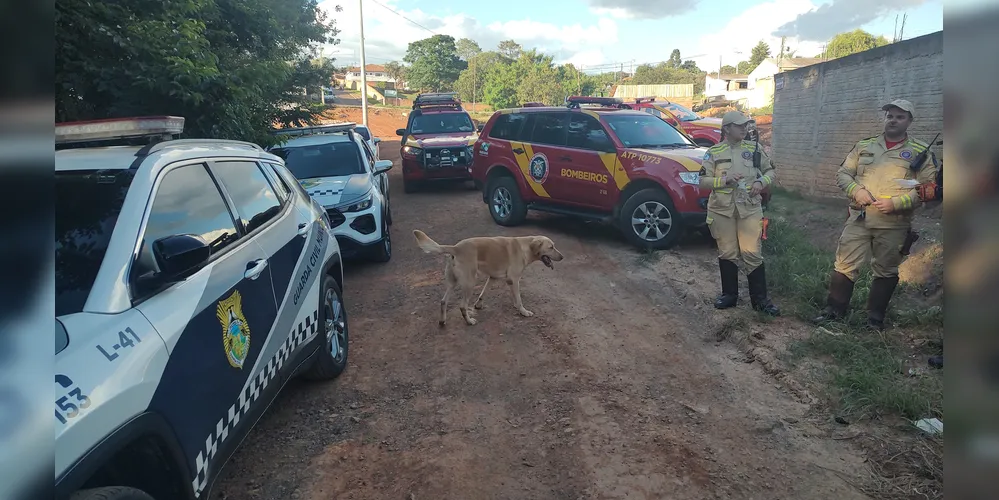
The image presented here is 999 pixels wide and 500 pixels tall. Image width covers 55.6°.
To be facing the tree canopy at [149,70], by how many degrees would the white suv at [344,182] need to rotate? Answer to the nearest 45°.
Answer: approximately 45° to its right

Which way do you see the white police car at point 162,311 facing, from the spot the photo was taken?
facing the viewer and to the left of the viewer

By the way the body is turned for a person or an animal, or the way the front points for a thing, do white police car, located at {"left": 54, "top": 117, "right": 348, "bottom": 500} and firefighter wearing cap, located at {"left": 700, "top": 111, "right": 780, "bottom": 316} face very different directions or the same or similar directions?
same or similar directions

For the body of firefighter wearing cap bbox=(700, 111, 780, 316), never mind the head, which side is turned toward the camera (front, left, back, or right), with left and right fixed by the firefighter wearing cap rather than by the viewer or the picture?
front

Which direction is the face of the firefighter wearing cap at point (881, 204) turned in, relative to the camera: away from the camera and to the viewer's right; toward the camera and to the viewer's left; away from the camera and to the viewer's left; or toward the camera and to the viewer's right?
toward the camera and to the viewer's left

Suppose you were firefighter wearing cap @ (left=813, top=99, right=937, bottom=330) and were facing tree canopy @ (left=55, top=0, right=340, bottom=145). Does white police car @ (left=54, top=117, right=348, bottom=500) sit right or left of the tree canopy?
left

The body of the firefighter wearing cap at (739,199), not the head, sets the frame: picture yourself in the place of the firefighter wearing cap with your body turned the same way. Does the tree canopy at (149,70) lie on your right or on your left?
on your right

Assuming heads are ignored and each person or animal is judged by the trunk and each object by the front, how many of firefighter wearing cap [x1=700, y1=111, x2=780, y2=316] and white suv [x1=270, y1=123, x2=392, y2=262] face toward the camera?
2

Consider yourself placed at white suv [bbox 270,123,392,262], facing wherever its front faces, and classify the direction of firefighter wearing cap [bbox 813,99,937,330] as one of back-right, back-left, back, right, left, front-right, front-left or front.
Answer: front-left

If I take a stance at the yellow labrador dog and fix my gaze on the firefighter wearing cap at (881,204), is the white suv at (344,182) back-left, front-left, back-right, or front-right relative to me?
back-left

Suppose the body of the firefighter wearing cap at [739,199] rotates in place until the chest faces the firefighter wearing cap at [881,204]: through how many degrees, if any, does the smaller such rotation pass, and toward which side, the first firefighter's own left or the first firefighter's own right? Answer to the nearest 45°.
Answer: approximately 45° to the first firefighter's own left
